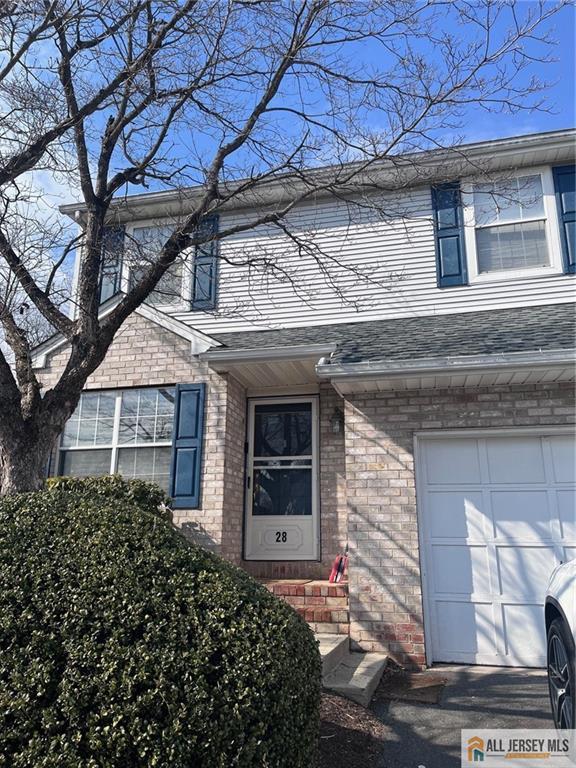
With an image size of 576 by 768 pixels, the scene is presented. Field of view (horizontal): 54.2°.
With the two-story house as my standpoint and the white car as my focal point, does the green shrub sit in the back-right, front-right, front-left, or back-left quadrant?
front-right

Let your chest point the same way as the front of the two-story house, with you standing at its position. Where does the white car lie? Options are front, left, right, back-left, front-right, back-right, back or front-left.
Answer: front

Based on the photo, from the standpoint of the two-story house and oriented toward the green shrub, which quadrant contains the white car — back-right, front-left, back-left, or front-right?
front-left

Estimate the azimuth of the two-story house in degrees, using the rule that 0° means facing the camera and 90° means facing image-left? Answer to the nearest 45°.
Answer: approximately 0°

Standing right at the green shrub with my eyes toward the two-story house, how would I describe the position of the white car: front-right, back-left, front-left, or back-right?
front-right

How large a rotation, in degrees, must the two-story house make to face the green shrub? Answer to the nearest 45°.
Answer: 0° — it already faces it
